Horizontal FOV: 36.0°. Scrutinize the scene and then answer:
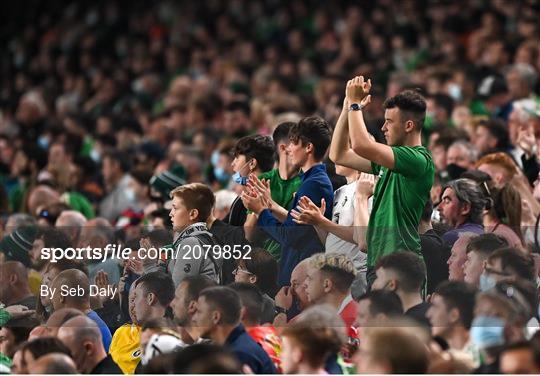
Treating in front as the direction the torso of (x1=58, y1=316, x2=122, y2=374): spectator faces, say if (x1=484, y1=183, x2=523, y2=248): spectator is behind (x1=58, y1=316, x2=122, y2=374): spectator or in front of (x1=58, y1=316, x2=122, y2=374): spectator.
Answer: behind

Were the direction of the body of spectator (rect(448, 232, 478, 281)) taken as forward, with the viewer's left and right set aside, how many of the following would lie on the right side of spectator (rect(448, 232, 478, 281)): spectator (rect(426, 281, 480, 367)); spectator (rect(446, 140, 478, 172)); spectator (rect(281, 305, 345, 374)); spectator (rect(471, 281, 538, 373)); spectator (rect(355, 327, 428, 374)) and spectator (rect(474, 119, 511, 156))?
2

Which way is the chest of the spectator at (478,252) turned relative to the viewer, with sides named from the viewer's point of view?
facing to the left of the viewer

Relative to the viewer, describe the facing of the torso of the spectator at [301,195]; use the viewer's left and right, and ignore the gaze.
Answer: facing to the left of the viewer

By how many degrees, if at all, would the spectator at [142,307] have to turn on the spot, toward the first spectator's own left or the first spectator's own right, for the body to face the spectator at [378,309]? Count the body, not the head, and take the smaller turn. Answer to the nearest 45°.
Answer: approximately 135° to the first spectator's own left

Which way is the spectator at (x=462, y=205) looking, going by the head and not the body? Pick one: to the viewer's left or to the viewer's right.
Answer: to the viewer's left
